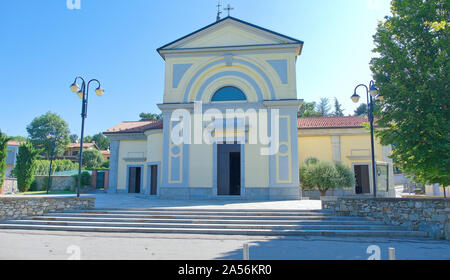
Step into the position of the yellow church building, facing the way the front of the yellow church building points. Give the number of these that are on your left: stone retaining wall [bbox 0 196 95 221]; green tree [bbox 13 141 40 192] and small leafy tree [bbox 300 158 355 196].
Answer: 1

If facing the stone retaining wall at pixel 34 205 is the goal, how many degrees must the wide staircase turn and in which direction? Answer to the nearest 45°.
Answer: approximately 90° to its right

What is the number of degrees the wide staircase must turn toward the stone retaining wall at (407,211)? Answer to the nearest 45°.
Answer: approximately 90° to its left

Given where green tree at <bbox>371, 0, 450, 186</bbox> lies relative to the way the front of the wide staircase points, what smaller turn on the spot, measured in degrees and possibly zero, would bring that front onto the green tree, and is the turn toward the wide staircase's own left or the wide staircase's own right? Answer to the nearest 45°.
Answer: approximately 90° to the wide staircase's own left

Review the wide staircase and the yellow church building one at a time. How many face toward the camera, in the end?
2

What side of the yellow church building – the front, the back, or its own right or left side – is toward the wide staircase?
front

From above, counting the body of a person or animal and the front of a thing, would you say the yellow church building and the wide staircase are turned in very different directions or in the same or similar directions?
same or similar directions

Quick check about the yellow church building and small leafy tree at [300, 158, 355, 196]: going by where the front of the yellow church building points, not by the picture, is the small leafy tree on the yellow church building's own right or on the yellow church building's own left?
on the yellow church building's own left

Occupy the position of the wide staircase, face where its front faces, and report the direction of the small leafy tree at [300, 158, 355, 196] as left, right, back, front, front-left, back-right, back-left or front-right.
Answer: back-left

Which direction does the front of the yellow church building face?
toward the camera

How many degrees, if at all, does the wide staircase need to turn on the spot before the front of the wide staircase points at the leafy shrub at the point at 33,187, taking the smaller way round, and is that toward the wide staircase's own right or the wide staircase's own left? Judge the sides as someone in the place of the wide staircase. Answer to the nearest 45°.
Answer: approximately 135° to the wide staircase's own right
